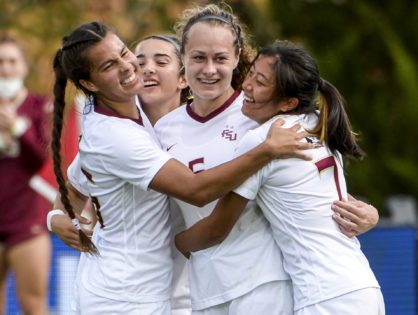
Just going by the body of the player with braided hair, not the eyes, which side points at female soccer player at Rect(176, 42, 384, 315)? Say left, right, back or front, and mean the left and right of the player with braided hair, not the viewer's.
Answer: front

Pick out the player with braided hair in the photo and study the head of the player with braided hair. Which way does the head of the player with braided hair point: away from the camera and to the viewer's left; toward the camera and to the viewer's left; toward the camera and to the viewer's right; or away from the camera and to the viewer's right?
toward the camera and to the viewer's right

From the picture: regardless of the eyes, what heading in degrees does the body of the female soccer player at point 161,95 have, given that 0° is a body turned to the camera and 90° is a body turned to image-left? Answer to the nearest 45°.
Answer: approximately 45°

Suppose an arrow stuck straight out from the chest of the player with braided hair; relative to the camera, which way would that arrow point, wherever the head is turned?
to the viewer's right
